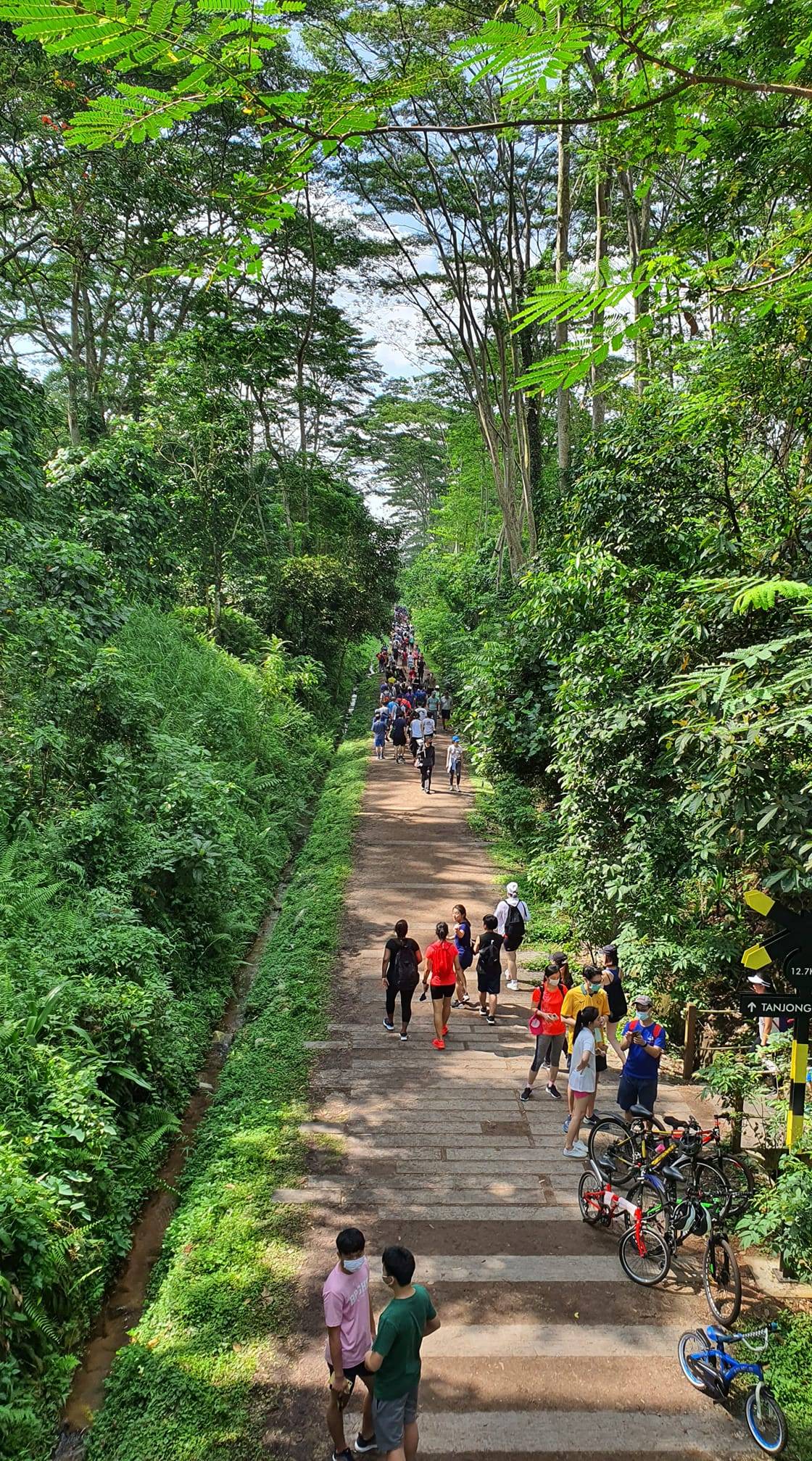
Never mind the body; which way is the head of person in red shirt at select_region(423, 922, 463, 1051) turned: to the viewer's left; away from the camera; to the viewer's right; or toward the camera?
away from the camera

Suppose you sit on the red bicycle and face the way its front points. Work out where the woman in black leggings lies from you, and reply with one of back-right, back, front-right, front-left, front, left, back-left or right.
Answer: back

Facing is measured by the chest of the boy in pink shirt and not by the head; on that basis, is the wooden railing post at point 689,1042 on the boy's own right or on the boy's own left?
on the boy's own left

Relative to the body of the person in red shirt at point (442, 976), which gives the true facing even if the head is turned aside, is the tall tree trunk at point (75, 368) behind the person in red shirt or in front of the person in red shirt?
in front

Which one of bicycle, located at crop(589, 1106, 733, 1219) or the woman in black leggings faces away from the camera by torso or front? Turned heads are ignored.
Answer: the woman in black leggings

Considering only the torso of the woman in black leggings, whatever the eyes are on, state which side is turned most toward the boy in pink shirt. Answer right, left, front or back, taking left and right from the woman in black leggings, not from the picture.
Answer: back

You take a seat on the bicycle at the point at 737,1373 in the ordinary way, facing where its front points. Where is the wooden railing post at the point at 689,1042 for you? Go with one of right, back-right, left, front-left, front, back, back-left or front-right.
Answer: back-left

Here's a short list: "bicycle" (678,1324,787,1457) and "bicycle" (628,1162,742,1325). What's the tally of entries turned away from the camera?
0

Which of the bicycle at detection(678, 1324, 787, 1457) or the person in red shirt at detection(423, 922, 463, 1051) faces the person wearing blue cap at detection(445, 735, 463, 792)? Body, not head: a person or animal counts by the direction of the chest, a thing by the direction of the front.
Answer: the person in red shirt

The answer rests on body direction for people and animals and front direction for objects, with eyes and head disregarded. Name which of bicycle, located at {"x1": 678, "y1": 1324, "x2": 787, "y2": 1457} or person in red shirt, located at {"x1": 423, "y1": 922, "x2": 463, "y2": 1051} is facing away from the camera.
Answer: the person in red shirt

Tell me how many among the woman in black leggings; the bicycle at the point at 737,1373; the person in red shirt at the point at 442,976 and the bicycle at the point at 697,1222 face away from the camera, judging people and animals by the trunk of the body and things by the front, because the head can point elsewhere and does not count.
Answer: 2

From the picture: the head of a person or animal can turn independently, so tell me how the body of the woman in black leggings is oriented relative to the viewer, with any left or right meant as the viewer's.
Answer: facing away from the viewer

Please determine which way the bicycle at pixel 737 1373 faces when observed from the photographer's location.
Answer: facing the viewer and to the right of the viewer

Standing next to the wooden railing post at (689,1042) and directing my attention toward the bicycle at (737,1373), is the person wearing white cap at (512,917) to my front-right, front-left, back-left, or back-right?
back-right

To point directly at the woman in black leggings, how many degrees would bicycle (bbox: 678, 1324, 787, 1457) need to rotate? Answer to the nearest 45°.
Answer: approximately 180°
